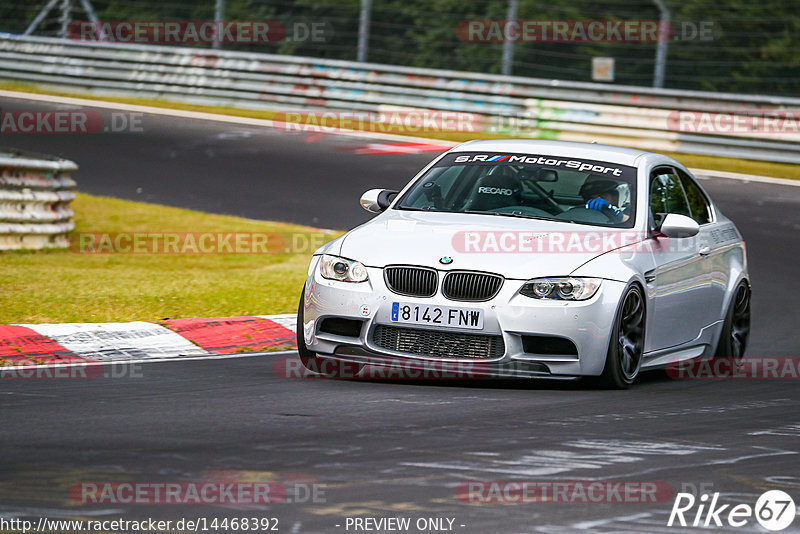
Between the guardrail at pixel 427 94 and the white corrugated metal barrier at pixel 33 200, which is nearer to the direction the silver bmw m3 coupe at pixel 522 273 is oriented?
the white corrugated metal barrier

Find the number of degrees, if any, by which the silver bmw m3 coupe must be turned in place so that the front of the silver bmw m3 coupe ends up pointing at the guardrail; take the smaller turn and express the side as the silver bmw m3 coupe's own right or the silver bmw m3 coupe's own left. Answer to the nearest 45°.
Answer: approximately 135° to the silver bmw m3 coupe's own right

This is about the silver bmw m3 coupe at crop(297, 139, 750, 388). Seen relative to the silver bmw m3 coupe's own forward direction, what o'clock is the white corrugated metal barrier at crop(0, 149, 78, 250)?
The white corrugated metal barrier is roughly at 3 o'clock from the silver bmw m3 coupe.

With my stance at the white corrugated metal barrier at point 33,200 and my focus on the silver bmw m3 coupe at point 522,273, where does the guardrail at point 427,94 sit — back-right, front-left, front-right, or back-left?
back-left

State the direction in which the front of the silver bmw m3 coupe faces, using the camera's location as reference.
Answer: facing the viewer and to the left of the viewer
